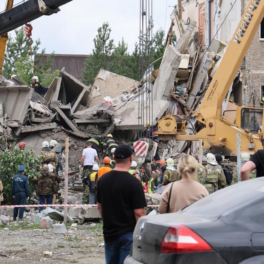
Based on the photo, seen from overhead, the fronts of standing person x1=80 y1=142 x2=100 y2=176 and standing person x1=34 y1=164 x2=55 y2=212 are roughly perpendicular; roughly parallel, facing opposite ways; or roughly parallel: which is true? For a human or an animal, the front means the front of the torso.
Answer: roughly parallel

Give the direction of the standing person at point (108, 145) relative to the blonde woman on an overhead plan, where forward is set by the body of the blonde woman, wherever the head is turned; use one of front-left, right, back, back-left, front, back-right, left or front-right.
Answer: front

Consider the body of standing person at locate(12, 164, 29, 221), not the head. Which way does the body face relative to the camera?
away from the camera

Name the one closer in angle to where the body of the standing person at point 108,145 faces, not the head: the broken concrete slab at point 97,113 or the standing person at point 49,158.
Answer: the broken concrete slab

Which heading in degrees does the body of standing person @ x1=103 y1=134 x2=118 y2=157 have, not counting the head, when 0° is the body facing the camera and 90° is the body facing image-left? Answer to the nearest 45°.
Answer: approximately 180°

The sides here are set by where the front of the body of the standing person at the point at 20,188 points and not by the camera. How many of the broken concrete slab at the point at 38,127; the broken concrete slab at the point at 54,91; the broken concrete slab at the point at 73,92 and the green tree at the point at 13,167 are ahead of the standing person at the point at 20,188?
4

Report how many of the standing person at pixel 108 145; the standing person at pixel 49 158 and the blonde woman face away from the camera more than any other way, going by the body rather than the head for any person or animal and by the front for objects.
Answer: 3

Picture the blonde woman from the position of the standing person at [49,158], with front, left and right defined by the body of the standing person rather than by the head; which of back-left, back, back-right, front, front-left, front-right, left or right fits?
back

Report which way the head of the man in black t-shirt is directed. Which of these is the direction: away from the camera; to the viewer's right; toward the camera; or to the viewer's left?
away from the camera

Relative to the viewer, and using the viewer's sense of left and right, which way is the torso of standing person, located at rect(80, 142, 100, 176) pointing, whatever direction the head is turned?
facing away from the viewer

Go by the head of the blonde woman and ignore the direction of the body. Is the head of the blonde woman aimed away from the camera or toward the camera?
away from the camera

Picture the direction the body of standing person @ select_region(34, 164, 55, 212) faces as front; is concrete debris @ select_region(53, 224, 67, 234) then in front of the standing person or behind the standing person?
behind

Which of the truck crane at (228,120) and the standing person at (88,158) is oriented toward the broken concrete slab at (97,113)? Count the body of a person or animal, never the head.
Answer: the standing person
